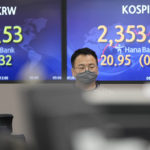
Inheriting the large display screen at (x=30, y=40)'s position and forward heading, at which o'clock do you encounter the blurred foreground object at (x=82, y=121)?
The blurred foreground object is roughly at 12 o'clock from the large display screen.

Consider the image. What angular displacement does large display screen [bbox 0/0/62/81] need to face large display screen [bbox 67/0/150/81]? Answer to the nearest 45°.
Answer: approximately 90° to its left

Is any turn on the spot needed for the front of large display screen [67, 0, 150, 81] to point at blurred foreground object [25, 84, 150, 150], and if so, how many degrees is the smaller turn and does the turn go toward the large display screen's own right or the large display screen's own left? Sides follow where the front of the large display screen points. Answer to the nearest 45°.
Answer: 0° — it already faces it

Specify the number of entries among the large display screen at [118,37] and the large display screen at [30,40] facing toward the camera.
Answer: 2

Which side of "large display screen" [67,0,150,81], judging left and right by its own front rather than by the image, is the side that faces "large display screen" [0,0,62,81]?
right
